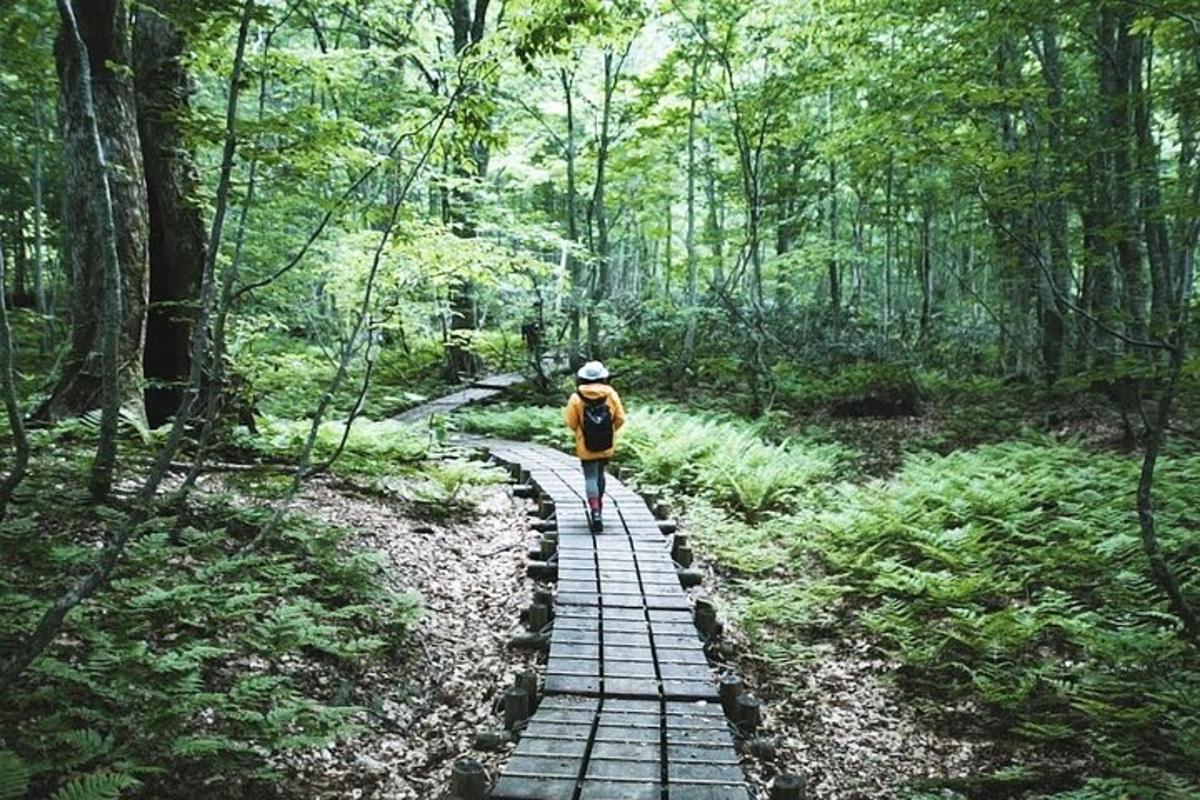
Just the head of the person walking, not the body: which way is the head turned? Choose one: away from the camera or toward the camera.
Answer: away from the camera

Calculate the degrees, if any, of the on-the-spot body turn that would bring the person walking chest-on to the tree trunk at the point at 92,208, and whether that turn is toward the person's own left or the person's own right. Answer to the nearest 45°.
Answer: approximately 90° to the person's own left

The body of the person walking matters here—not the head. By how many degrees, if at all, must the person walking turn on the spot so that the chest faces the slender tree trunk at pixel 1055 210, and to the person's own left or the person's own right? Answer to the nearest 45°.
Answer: approximately 45° to the person's own right

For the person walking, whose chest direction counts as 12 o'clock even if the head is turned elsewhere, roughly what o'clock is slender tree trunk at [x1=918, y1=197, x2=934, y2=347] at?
The slender tree trunk is roughly at 1 o'clock from the person walking.

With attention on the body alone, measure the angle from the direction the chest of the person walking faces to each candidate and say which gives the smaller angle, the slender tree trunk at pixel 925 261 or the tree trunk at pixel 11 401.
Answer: the slender tree trunk

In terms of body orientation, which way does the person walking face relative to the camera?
away from the camera

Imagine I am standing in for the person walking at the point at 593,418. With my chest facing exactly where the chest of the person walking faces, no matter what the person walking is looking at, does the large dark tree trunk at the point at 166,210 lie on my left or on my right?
on my left

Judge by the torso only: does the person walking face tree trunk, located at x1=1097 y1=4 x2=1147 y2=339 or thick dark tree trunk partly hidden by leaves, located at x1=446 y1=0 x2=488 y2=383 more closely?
the thick dark tree trunk partly hidden by leaves

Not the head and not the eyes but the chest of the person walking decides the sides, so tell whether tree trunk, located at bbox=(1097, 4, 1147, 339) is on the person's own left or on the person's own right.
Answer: on the person's own right

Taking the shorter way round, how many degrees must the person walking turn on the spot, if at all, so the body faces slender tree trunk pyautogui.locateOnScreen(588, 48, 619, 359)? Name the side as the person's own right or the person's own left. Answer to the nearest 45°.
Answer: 0° — they already face it
